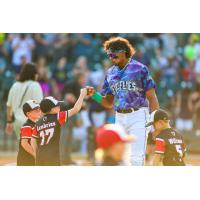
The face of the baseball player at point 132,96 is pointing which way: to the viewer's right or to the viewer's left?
to the viewer's left

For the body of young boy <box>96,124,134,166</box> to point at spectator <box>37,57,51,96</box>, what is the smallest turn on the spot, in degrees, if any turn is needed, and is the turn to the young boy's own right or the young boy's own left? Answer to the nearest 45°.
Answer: approximately 90° to the young boy's own left

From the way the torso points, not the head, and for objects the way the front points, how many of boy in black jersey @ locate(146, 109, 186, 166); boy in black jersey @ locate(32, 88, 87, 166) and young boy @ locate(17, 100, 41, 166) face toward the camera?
0

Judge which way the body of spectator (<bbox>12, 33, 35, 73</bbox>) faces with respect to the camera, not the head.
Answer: toward the camera

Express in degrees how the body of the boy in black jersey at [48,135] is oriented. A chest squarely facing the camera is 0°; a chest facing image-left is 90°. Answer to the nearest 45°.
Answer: approximately 225°

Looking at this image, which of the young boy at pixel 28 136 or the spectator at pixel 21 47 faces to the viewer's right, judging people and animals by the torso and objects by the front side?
the young boy

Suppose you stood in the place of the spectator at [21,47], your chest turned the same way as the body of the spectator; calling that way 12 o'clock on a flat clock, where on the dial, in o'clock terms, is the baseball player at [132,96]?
The baseball player is roughly at 11 o'clock from the spectator.

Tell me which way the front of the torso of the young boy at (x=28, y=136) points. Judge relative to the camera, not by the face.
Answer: to the viewer's right

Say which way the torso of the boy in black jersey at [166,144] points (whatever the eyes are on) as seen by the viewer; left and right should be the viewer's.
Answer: facing away from the viewer and to the left of the viewer

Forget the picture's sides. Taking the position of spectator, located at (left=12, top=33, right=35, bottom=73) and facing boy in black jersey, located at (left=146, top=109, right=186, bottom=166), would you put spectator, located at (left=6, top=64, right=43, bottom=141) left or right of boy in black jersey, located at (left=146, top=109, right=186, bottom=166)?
right

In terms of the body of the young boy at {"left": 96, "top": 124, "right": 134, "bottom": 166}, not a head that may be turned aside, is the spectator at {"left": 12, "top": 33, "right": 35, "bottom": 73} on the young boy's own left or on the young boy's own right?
on the young boy's own left

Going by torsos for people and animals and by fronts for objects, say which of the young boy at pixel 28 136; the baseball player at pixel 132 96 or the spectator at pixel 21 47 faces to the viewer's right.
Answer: the young boy

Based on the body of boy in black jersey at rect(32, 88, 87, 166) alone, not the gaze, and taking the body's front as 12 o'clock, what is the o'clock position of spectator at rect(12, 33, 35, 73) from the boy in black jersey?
The spectator is roughly at 10 o'clock from the boy in black jersey.

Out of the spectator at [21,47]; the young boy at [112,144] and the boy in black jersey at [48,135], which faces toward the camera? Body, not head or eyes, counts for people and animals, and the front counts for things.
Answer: the spectator
